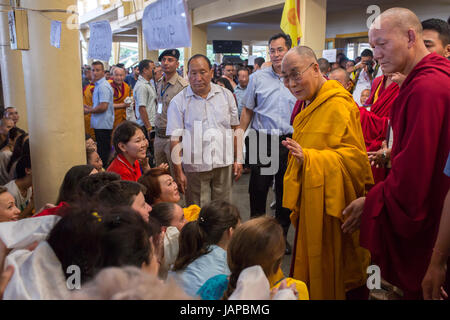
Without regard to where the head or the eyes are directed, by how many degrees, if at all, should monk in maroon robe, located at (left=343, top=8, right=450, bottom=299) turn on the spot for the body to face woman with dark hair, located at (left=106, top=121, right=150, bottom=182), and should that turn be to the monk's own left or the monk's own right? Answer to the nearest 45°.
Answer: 0° — they already face them

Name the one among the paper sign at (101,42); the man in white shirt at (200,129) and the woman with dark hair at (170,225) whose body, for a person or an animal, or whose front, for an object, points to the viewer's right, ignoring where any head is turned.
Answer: the woman with dark hair

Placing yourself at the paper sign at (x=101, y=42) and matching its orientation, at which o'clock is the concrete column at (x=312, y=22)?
The concrete column is roughly at 8 o'clock from the paper sign.

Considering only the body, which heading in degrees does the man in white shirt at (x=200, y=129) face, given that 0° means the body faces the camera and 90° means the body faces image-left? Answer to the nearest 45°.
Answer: approximately 0°

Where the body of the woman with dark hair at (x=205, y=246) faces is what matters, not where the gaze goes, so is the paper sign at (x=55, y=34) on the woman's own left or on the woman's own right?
on the woman's own left

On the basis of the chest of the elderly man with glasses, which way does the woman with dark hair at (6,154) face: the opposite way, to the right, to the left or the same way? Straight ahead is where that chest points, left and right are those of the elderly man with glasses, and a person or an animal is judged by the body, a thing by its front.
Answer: the opposite way

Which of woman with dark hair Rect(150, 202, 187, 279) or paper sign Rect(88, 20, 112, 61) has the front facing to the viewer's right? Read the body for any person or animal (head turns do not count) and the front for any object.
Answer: the woman with dark hair

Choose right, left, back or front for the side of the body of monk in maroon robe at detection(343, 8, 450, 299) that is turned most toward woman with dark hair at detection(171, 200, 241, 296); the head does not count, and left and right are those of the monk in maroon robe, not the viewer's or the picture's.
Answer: front

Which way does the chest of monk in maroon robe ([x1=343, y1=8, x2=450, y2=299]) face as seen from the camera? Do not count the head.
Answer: to the viewer's left

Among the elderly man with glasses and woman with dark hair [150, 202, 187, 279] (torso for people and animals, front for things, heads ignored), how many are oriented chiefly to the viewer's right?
1

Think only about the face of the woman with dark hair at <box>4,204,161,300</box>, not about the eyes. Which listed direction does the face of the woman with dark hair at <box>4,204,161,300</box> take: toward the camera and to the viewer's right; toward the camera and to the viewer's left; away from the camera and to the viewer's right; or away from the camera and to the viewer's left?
away from the camera and to the viewer's right

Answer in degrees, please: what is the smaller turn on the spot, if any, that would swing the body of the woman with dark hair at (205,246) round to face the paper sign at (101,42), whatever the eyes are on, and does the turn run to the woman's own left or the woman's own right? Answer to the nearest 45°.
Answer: approximately 90° to the woman's own left

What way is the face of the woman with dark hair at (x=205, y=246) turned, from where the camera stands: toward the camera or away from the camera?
away from the camera

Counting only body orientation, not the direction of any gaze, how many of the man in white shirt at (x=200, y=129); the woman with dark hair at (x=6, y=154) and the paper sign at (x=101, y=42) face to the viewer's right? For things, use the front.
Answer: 1
